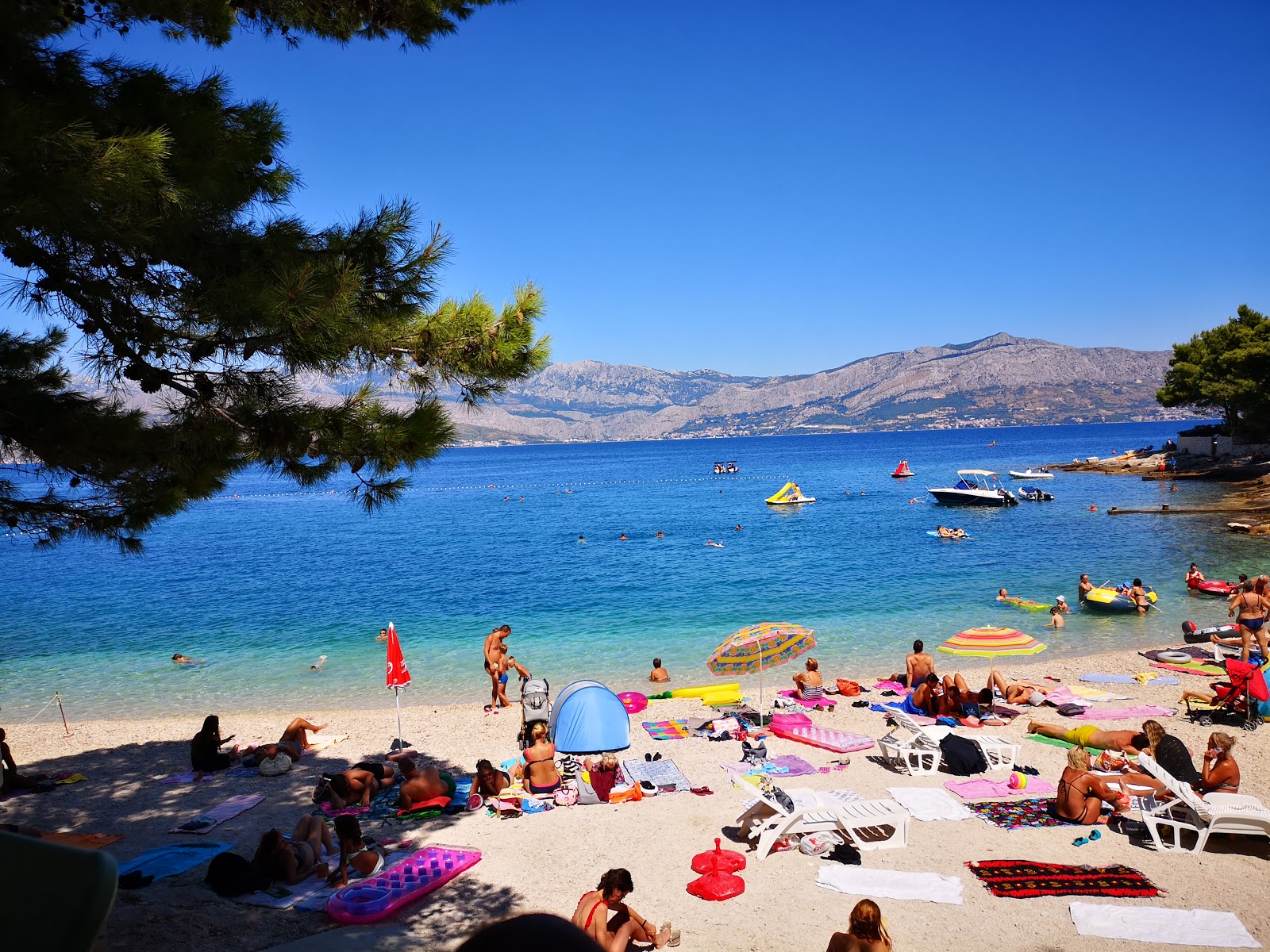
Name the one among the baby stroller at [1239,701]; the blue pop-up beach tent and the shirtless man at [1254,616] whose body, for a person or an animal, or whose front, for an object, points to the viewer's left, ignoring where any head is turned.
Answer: the baby stroller

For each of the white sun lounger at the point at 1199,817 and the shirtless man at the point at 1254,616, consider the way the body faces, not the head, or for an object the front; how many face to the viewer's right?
1

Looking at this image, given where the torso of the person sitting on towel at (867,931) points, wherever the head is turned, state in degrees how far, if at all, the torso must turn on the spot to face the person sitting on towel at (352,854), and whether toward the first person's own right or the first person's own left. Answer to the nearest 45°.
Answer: approximately 90° to the first person's own left

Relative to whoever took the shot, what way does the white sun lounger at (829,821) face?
facing to the right of the viewer

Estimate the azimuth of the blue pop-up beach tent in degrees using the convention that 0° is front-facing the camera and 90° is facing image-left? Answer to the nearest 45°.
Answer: approximately 180°

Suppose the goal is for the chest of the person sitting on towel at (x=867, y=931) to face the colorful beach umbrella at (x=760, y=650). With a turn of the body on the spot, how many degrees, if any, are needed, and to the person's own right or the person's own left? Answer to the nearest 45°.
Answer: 0° — they already face it

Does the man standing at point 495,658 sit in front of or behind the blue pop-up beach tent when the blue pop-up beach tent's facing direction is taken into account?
in front

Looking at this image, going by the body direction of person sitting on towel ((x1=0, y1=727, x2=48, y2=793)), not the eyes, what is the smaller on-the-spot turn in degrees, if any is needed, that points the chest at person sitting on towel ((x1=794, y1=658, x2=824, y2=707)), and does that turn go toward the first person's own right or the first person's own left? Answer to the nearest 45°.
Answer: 0° — they already face them

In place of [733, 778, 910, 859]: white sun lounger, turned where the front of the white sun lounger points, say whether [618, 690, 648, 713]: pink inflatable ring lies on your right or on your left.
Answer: on your left

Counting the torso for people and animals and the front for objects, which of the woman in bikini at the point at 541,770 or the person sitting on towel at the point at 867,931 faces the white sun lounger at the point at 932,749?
the person sitting on towel

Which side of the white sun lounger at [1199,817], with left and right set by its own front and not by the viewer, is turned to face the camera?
right

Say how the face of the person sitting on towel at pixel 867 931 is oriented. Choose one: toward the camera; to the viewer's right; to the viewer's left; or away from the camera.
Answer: away from the camera
